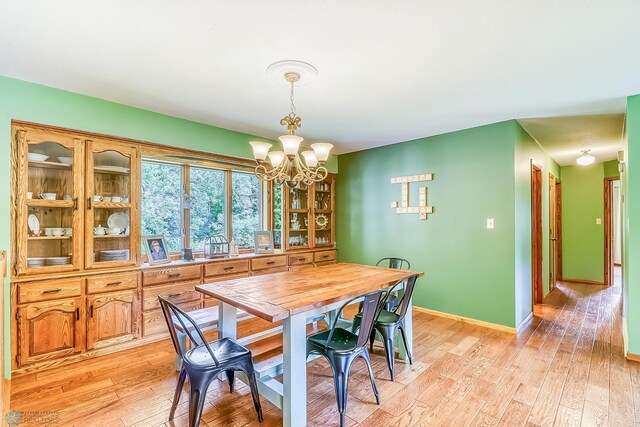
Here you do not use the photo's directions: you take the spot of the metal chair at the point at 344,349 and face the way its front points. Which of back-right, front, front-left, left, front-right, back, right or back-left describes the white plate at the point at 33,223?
front-left

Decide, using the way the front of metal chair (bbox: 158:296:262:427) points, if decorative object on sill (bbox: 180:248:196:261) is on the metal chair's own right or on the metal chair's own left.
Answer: on the metal chair's own left

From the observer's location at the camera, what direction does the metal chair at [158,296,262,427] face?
facing away from the viewer and to the right of the viewer

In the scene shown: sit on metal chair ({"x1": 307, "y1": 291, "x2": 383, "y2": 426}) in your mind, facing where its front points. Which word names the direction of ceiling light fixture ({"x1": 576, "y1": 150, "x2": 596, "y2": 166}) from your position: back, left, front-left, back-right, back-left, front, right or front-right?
right

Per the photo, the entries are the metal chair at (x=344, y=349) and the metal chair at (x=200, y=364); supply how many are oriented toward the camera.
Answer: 0

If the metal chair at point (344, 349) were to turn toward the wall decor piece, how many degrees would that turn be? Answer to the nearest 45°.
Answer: approximately 45° to its right

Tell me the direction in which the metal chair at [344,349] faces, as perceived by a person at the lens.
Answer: facing away from the viewer and to the left of the viewer

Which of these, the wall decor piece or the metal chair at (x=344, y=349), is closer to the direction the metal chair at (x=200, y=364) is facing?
the wall decor piece

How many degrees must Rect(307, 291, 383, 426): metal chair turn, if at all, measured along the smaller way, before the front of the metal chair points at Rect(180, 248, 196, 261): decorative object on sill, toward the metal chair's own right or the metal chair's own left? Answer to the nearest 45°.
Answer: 0° — it already faces it

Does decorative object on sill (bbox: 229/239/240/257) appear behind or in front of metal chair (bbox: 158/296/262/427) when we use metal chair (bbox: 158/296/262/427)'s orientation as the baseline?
in front

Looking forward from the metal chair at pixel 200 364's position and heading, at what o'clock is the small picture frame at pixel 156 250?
The small picture frame is roughly at 10 o'clock from the metal chair.

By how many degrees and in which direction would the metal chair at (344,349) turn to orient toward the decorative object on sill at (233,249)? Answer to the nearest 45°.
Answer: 0° — it already faces it

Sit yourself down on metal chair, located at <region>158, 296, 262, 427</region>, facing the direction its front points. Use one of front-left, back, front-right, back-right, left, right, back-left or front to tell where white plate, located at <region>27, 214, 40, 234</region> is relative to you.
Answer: left

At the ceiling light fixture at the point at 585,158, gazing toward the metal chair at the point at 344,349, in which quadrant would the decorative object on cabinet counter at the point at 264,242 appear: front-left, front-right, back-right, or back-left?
front-right
